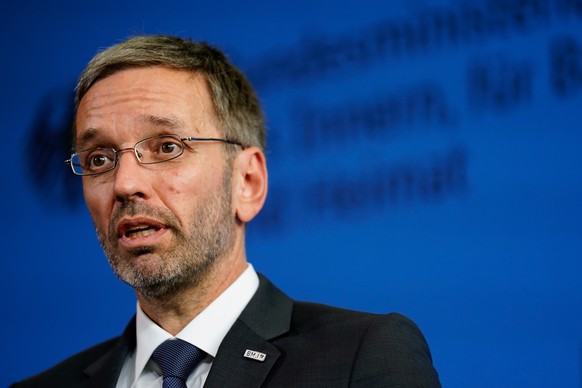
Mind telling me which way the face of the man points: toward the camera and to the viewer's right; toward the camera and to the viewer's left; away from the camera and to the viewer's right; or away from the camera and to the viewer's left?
toward the camera and to the viewer's left

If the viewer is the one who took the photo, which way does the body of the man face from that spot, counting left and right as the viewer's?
facing the viewer and to the left of the viewer
